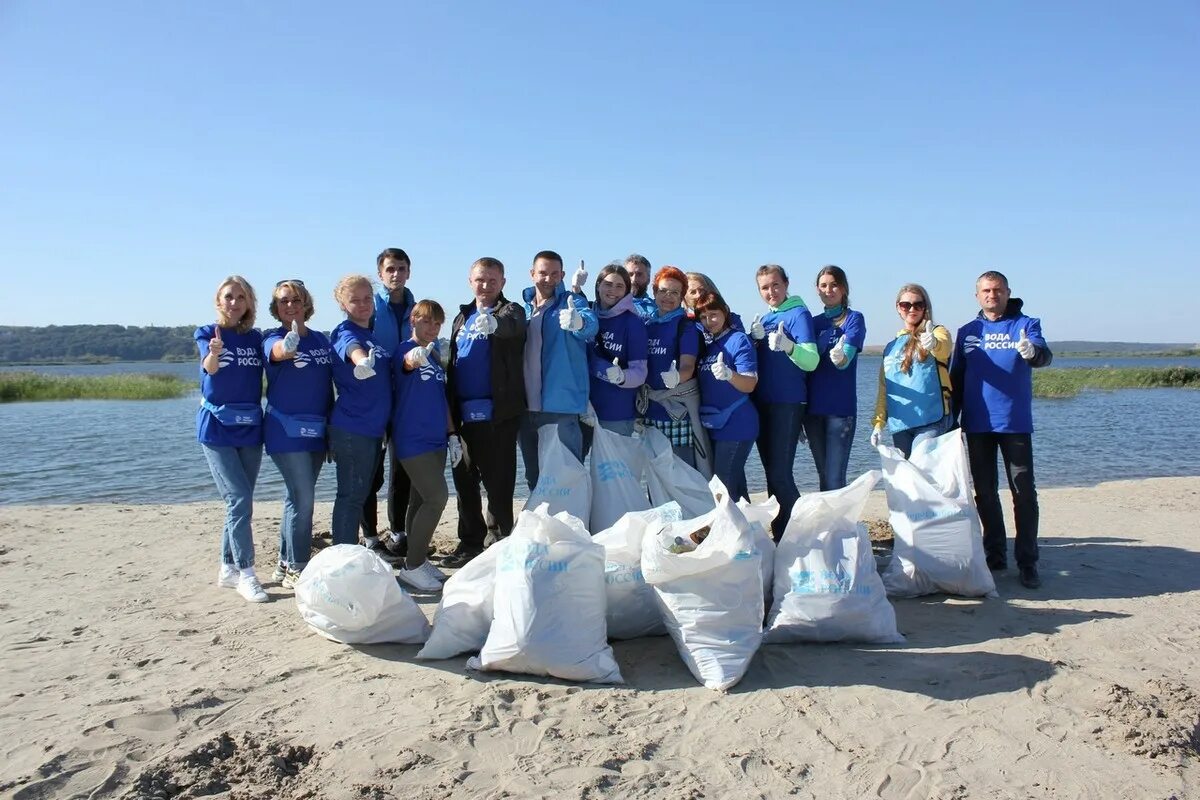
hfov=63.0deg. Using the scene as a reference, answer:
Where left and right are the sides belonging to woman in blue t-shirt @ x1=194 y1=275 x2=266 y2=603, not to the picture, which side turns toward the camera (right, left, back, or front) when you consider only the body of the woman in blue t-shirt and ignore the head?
front

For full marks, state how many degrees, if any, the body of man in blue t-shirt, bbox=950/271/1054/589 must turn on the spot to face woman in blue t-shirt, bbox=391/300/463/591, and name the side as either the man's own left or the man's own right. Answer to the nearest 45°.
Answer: approximately 45° to the man's own right

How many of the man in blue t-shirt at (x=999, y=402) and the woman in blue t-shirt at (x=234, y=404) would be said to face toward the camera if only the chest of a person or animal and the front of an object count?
2

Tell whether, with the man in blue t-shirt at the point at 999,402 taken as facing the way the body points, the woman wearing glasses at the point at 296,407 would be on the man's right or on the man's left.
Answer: on the man's right

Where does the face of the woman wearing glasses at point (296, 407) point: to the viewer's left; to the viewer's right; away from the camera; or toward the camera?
toward the camera

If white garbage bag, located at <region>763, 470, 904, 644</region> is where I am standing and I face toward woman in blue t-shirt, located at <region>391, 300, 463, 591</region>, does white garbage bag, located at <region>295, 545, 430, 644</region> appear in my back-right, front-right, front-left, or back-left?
front-left

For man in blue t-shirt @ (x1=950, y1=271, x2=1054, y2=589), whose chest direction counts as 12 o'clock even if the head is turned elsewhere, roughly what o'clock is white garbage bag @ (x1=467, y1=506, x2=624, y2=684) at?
The white garbage bag is roughly at 1 o'clock from the man in blue t-shirt.

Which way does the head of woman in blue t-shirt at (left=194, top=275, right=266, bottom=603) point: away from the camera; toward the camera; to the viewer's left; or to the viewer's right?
toward the camera

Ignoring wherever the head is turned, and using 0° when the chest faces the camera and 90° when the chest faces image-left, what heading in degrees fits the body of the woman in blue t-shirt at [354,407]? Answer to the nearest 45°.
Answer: approximately 315°

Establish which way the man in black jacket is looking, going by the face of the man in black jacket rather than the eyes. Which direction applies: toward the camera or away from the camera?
toward the camera

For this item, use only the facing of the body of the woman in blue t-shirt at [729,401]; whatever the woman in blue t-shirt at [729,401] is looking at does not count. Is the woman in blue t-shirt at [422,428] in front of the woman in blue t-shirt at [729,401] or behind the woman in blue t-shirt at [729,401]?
in front

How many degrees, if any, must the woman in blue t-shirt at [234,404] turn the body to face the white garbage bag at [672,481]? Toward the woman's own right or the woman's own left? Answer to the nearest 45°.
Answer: approximately 90° to the woman's own left

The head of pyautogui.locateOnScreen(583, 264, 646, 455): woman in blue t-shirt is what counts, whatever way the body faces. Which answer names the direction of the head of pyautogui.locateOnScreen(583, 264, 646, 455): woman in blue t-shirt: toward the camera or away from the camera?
toward the camera

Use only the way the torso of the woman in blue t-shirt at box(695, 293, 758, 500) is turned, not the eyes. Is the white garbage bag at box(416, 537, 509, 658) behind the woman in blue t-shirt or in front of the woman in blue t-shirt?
in front
